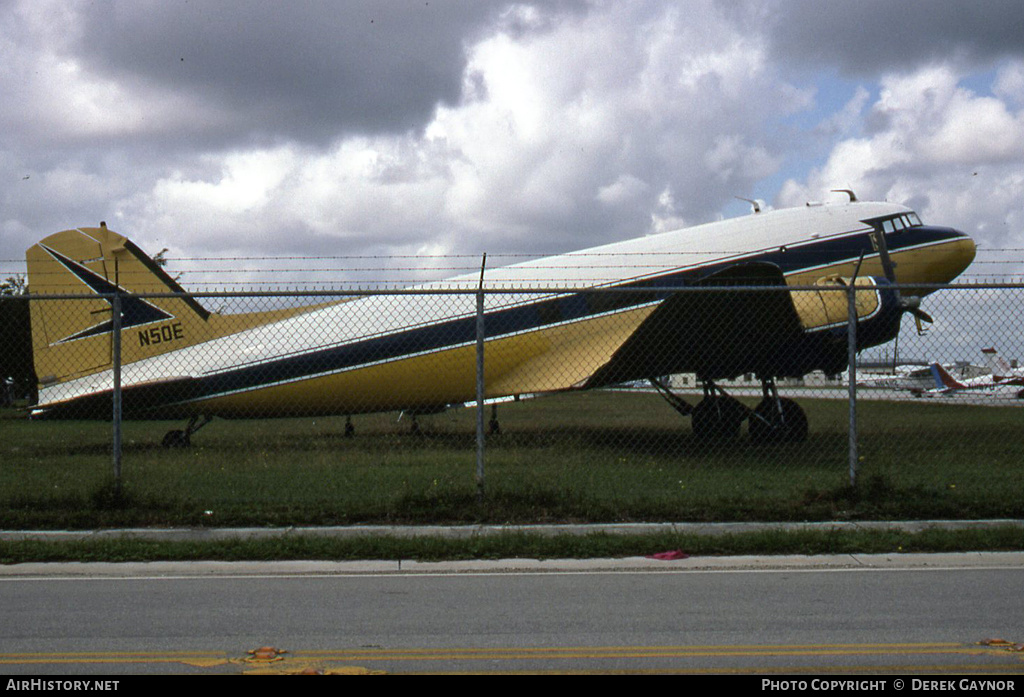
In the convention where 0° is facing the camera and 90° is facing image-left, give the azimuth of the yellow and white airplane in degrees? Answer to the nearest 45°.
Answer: approximately 270°
